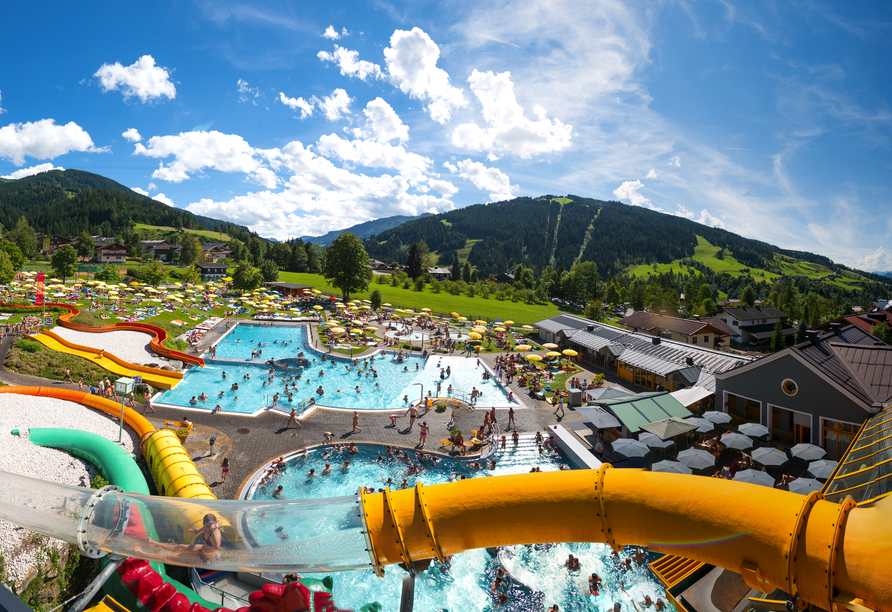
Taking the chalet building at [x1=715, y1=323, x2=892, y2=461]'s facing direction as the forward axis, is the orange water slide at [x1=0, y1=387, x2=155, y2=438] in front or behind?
in front

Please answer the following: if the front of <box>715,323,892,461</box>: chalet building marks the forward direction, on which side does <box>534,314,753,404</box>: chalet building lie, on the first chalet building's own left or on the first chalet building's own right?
on the first chalet building's own right

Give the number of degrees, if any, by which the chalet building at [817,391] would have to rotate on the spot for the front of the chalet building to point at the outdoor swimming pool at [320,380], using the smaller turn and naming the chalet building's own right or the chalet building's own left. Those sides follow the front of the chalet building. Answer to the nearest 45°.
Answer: approximately 45° to the chalet building's own right

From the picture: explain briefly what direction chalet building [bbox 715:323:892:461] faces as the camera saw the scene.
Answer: facing the viewer and to the left of the viewer

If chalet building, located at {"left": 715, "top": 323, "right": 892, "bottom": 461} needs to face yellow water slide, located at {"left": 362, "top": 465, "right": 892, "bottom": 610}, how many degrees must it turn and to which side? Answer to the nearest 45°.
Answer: approximately 45° to its left

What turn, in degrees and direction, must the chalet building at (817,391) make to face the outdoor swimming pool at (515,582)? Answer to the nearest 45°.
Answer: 0° — it already faces it

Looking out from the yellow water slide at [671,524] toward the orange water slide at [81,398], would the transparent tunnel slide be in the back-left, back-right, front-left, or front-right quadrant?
front-left

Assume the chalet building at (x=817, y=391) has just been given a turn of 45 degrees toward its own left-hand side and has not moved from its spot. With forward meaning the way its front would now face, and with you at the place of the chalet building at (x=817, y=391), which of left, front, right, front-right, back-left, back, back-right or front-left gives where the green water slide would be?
front-right
